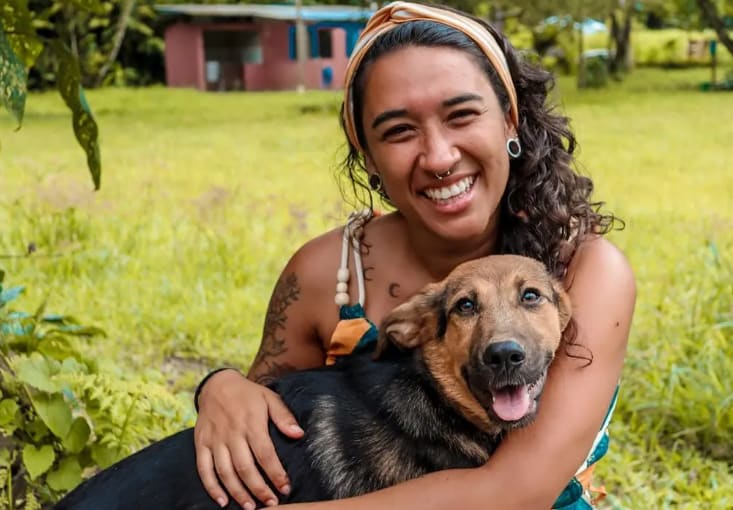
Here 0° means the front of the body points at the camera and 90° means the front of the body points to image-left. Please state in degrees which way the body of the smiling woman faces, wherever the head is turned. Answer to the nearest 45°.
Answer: approximately 0°

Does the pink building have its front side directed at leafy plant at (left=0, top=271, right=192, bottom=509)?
yes

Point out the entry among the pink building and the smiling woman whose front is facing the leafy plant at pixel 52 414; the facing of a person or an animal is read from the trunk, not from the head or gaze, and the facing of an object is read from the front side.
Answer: the pink building

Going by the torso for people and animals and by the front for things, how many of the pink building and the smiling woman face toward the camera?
2

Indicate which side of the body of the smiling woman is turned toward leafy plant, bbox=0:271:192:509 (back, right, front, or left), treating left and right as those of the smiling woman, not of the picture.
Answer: right

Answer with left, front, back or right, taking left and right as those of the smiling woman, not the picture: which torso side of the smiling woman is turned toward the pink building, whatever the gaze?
back

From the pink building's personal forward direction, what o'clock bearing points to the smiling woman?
The smiling woman is roughly at 12 o'clock from the pink building.

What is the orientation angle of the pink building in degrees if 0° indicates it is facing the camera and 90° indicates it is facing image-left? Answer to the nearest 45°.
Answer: approximately 0°
